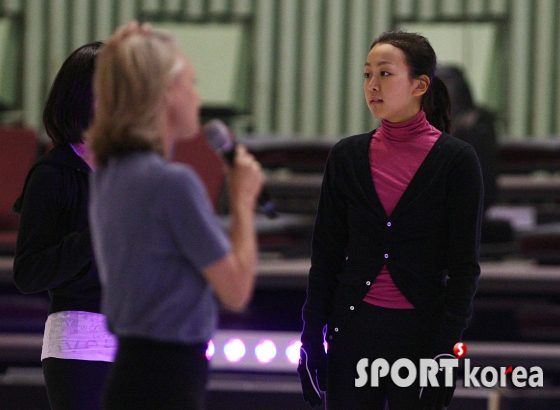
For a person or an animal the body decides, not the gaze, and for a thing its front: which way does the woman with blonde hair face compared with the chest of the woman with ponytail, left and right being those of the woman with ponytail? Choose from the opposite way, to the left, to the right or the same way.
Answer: the opposite way

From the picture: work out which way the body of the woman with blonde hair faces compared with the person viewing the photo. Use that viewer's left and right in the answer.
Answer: facing away from the viewer and to the right of the viewer

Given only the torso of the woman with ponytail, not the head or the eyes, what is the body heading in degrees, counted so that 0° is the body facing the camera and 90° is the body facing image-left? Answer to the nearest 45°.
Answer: approximately 45°

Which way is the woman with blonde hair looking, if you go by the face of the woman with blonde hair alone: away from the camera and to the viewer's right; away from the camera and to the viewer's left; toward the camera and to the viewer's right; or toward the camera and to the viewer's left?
away from the camera and to the viewer's right
